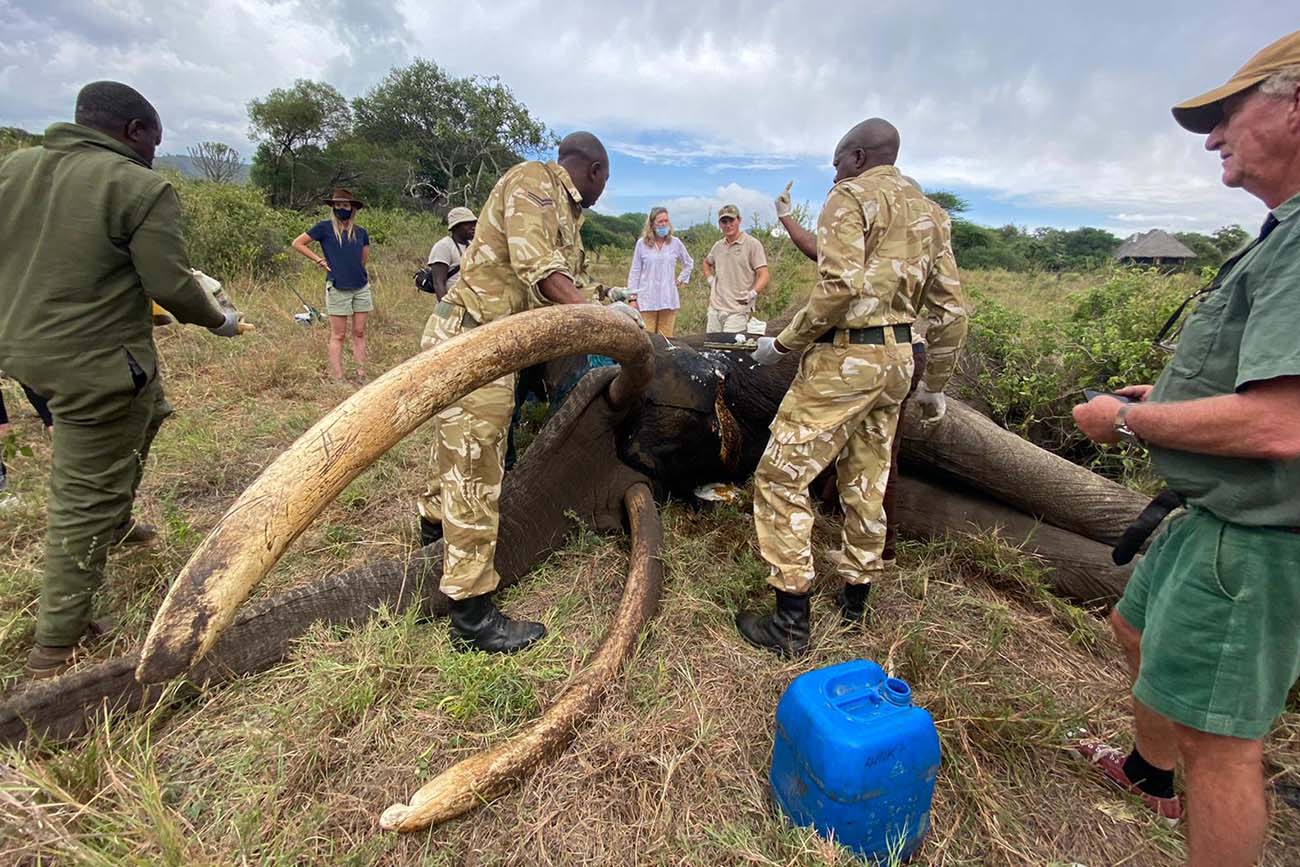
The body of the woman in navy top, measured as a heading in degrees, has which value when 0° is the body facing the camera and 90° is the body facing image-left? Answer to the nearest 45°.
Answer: approximately 0°

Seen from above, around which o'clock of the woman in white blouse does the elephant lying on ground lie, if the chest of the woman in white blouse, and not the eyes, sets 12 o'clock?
The elephant lying on ground is roughly at 12 o'clock from the woman in white blouse.

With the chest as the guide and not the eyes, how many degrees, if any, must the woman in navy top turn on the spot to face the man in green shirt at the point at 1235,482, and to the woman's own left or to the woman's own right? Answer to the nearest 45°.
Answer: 0° — they already face them

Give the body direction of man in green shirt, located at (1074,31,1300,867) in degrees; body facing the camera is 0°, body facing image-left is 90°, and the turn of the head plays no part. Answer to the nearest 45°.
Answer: approximately 90°

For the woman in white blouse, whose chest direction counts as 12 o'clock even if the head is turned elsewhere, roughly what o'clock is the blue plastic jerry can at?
The blue plastic jerry can is roughly at 12 o'clock from the woman in white blouse.

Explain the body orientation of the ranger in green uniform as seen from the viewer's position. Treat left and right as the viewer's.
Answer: facing away from the viewer and to the right of the viewer

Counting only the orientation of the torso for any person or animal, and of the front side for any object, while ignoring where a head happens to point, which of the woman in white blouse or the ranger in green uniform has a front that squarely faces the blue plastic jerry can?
the woman in white blouse
